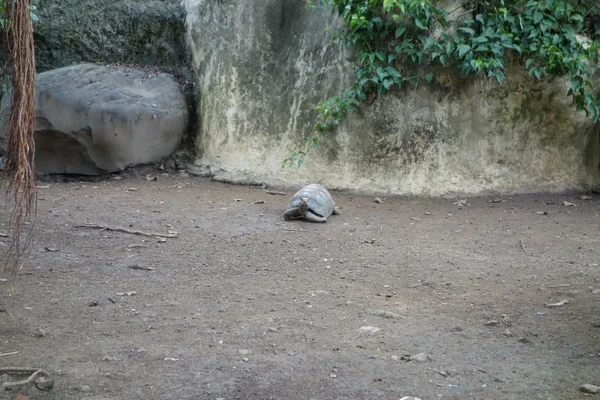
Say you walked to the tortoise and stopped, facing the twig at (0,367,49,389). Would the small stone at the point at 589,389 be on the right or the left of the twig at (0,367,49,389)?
left

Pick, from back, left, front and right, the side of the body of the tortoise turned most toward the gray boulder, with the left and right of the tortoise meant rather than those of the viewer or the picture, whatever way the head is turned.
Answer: right

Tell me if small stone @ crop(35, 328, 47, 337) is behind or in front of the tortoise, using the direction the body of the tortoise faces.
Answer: in front

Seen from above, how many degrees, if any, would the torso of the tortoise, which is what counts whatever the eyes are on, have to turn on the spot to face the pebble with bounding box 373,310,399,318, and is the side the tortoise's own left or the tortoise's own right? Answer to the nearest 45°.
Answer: approximately 45° to the tortoise's own left

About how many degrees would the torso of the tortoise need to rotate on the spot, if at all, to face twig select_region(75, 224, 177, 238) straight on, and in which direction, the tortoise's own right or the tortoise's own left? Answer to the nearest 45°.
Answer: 0° — it already faces it

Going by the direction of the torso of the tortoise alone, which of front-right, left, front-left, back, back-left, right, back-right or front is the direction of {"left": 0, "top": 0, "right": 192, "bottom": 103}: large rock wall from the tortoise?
right

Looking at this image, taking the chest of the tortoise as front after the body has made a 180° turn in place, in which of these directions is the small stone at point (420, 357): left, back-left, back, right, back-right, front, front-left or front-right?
back-right

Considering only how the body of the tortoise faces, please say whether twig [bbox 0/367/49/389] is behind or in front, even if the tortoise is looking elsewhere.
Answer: in front

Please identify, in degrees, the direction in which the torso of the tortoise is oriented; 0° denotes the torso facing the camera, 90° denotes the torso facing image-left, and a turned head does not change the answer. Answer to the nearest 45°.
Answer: approximately 45°
